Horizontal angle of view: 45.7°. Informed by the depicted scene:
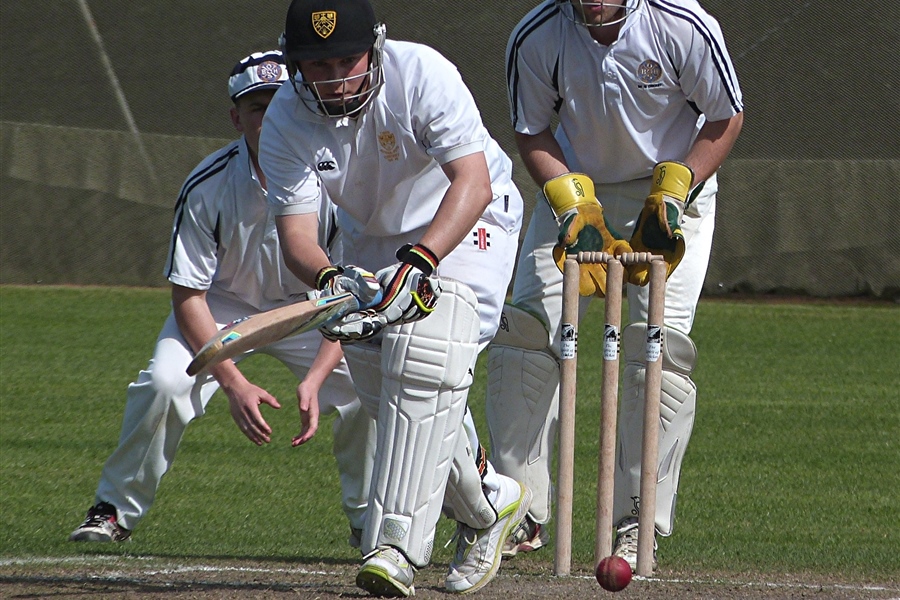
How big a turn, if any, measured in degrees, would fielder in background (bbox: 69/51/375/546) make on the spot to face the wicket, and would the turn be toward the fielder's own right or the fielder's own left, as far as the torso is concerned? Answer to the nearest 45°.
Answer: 0° — they already face it

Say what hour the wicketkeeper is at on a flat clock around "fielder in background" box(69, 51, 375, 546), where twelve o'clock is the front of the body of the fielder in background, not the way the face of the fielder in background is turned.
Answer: The wicketkeeper is roughly at 11 o'clock from the fielder in background.

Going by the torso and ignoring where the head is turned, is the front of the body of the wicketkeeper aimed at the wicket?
yes

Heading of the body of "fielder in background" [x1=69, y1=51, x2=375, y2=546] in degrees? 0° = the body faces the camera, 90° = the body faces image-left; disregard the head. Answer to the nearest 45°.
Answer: approximately 315°

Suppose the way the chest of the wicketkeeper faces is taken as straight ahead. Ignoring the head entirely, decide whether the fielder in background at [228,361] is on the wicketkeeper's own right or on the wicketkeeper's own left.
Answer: on the wicketkeeper's own right

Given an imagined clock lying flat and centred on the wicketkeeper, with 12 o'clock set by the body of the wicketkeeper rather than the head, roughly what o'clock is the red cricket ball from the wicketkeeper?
The red cricket ball is roughly at 12 o'clock from the wicketkeeper.
